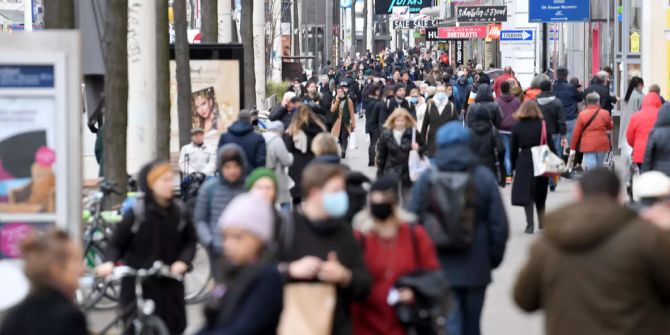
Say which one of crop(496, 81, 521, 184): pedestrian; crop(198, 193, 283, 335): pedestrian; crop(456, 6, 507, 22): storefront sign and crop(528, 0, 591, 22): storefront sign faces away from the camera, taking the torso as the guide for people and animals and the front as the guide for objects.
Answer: crop(496, 81, 521, 184): pedestrian

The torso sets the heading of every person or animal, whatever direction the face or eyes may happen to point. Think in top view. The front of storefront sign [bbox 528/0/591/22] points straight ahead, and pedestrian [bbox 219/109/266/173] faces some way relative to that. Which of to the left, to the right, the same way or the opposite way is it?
the opposite way

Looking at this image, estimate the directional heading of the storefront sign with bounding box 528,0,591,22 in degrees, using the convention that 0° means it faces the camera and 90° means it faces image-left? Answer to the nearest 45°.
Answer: approximately 0°

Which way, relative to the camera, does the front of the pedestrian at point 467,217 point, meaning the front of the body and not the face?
away from the camera

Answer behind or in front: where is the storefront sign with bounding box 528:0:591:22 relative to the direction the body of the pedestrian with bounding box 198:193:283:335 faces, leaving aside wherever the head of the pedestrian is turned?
behind

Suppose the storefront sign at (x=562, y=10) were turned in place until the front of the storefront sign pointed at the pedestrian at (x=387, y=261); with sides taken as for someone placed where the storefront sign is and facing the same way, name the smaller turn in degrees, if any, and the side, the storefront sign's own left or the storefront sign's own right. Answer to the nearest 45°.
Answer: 0° — it already faces them

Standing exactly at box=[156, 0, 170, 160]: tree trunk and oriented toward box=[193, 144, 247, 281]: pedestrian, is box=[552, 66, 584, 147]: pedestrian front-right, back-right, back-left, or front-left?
back-left

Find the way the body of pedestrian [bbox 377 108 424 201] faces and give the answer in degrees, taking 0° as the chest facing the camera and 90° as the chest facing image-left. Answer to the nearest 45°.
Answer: approximately 0°

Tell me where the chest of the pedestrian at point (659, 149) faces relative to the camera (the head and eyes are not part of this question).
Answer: away from the camera

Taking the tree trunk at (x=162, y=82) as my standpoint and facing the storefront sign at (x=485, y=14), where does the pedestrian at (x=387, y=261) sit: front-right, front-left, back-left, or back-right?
back-right
